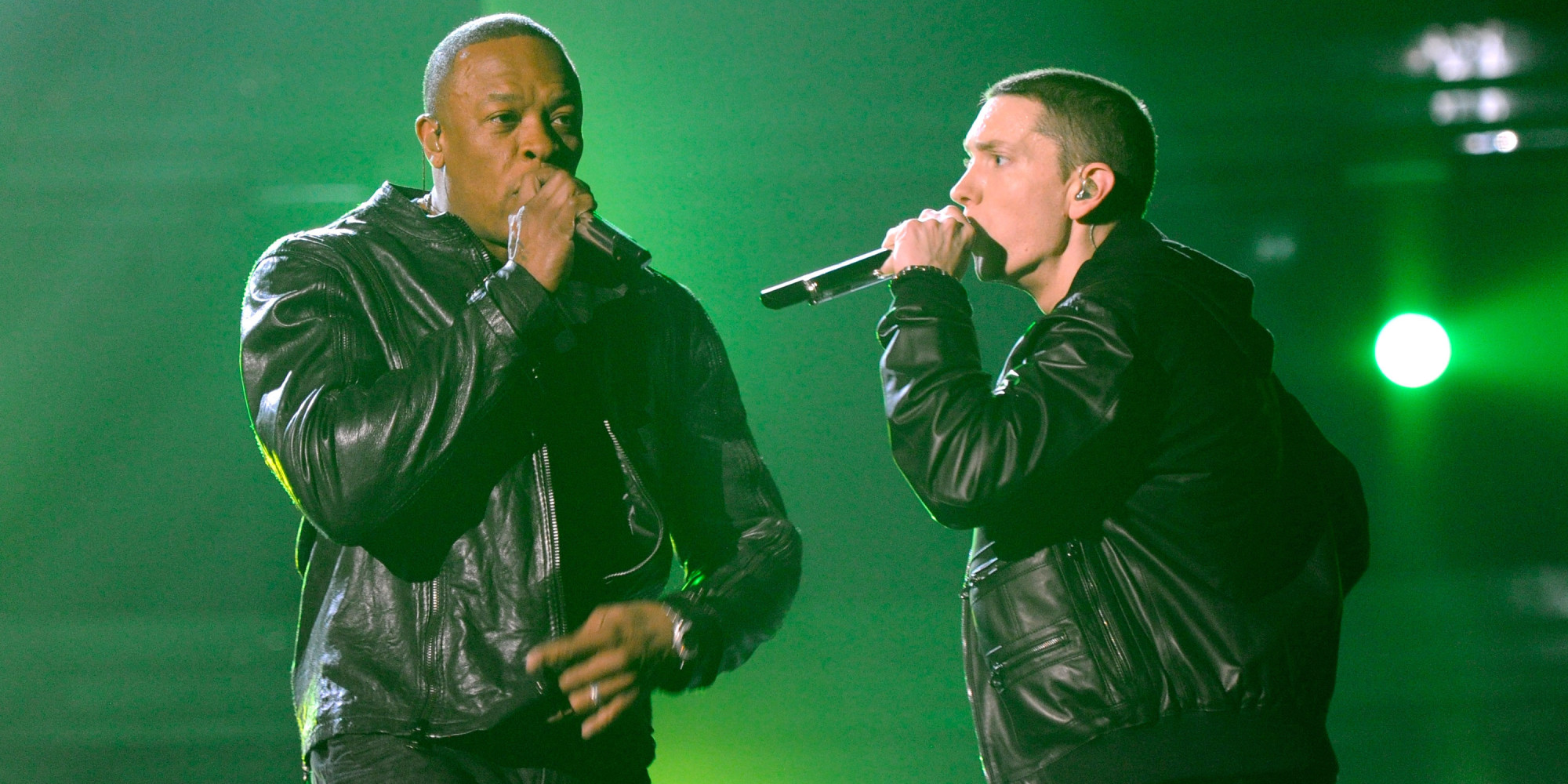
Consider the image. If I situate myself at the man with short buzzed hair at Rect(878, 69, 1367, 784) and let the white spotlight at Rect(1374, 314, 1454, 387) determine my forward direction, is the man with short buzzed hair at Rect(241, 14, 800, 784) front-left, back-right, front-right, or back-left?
back-left

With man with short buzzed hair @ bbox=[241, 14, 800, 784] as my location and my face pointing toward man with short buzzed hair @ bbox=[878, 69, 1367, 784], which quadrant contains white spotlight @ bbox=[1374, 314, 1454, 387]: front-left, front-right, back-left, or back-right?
front-left

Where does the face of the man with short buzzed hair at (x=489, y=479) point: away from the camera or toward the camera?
toward the camera

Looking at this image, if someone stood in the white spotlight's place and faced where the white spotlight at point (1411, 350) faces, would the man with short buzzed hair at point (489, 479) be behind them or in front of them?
in front

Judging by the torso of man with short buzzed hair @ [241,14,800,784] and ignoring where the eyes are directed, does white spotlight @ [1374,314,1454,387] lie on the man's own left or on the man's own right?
on the man's own left

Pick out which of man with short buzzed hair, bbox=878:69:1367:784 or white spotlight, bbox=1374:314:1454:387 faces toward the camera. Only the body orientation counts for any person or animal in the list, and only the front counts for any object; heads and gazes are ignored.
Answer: the white spotlight

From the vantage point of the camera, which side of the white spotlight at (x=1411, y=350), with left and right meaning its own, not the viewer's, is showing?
front

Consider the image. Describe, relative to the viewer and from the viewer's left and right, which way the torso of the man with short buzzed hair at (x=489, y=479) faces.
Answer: facing the viewer and to the right of the viewer

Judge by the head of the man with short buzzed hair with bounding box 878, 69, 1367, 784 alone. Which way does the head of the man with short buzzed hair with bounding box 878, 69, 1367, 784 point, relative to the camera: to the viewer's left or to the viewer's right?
to the viewer's left

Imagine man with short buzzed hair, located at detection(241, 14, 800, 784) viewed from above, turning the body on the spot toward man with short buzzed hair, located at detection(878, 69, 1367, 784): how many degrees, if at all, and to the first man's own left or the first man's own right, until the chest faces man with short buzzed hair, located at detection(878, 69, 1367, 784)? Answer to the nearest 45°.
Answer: approximately 45° to the first man's own left

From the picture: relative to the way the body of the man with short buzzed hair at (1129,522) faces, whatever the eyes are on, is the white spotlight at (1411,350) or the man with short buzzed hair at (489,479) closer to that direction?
the man with short buzzed hair

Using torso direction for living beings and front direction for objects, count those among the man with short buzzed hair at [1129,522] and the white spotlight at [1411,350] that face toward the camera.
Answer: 1

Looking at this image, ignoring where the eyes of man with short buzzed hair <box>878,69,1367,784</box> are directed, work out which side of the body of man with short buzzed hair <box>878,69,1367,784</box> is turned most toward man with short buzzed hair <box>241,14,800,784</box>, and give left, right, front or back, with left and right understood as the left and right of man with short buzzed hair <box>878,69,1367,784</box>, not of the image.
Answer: front

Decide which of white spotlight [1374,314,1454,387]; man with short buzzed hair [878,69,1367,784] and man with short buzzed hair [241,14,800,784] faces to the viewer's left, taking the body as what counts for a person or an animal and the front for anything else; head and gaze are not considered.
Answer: man with short buzzed hair [878,69,1367,784]

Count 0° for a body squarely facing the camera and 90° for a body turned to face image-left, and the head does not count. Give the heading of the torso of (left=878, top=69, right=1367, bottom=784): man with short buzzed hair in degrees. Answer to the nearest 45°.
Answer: approximately 90°

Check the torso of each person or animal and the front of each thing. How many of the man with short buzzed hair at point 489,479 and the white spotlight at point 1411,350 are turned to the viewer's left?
0

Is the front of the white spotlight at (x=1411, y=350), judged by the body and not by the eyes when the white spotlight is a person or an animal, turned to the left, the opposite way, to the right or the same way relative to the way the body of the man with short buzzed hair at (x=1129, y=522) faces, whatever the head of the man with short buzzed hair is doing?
to the left
